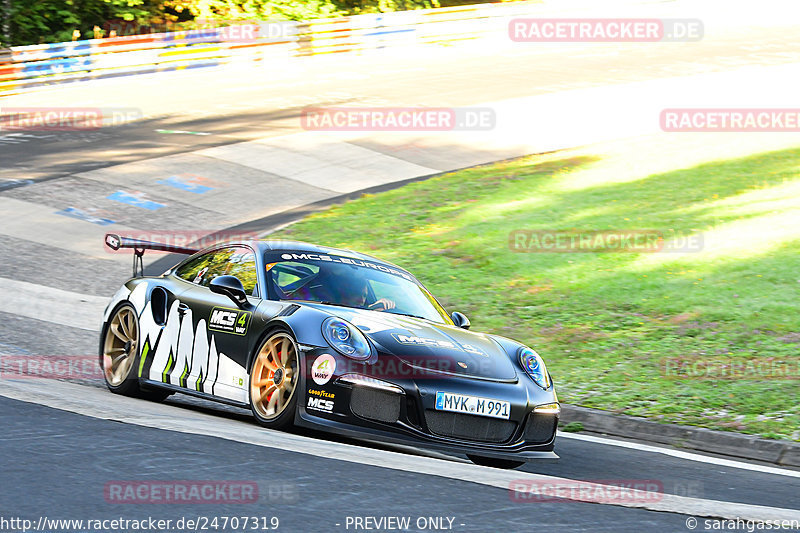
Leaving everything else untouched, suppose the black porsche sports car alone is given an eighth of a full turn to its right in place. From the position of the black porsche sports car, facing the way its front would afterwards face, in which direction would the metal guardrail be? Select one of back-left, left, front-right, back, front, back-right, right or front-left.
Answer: back

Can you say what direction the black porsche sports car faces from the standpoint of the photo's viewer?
facing the viewer and to the right of the viewer
